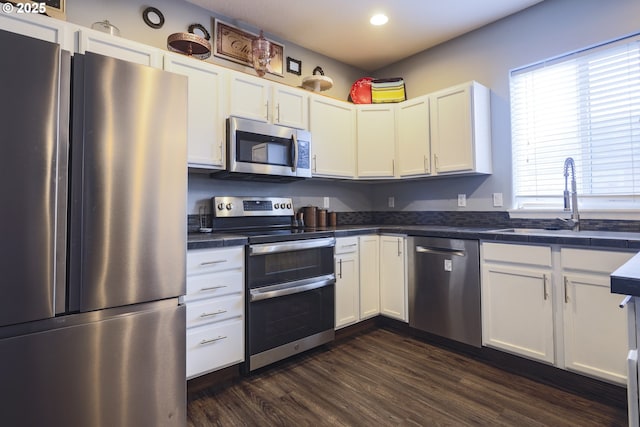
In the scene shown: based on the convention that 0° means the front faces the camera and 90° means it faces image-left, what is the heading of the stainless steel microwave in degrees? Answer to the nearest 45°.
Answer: approximately 315°

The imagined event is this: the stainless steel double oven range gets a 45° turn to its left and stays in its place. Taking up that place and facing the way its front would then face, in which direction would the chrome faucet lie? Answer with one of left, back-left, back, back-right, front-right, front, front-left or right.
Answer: front

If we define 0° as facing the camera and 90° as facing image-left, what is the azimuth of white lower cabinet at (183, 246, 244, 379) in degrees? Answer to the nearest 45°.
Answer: approximately 315°

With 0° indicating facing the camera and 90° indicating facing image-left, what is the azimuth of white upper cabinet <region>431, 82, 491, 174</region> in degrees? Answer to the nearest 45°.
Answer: approximately 45°

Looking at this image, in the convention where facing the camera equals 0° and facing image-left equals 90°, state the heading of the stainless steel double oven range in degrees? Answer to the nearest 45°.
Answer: approximately 315°

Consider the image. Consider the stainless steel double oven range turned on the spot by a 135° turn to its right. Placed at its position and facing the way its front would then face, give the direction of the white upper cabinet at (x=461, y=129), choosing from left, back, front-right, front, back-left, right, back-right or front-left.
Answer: back

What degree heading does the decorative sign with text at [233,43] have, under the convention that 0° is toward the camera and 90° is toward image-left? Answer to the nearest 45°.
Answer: approximately 315°

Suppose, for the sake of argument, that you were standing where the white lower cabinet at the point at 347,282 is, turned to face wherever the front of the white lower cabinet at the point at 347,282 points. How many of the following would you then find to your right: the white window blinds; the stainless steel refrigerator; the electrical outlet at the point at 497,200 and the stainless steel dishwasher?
1

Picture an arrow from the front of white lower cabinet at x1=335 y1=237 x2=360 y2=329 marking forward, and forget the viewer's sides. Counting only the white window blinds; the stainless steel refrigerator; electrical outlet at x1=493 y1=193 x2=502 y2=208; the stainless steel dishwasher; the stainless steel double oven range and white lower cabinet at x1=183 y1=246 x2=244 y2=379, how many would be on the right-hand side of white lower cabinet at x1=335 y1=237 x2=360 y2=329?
3

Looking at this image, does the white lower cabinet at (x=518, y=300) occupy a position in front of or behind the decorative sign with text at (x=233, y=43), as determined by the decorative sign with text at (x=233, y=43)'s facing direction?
in front

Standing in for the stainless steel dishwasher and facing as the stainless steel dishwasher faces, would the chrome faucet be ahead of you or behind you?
behind

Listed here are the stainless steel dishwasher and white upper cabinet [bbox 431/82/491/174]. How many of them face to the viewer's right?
0

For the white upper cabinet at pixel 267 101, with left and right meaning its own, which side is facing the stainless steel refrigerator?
right
